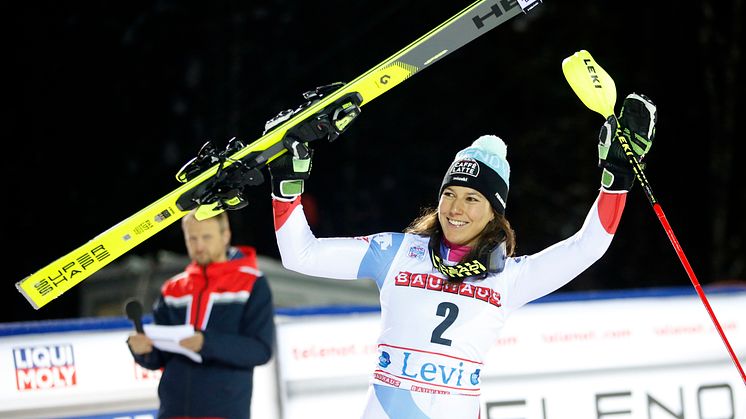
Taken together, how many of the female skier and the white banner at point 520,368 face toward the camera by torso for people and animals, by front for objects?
2

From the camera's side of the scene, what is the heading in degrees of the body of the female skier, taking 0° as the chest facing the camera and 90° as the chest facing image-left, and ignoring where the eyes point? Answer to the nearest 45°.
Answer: approximately 0°

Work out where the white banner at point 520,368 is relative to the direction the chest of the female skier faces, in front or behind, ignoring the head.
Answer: behind

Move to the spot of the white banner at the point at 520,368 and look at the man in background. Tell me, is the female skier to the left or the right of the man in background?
left

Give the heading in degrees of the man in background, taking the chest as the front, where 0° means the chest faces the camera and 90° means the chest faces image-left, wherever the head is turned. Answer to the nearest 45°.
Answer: approximately 45°
